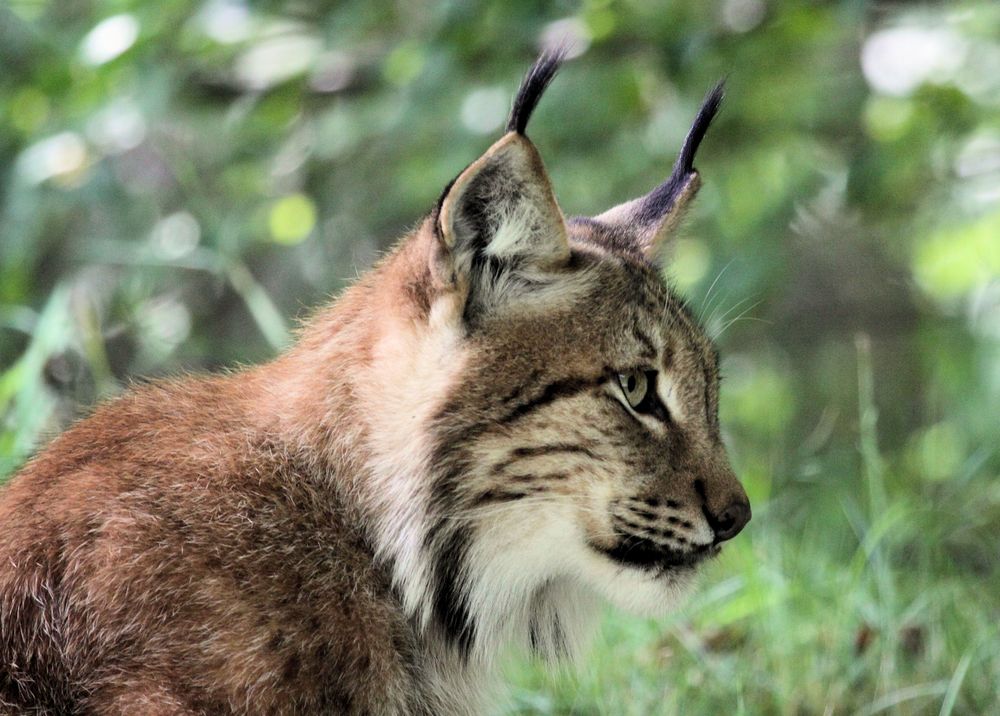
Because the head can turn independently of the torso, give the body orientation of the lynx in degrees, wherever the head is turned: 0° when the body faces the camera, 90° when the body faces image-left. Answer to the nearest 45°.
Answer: approximately 270°
